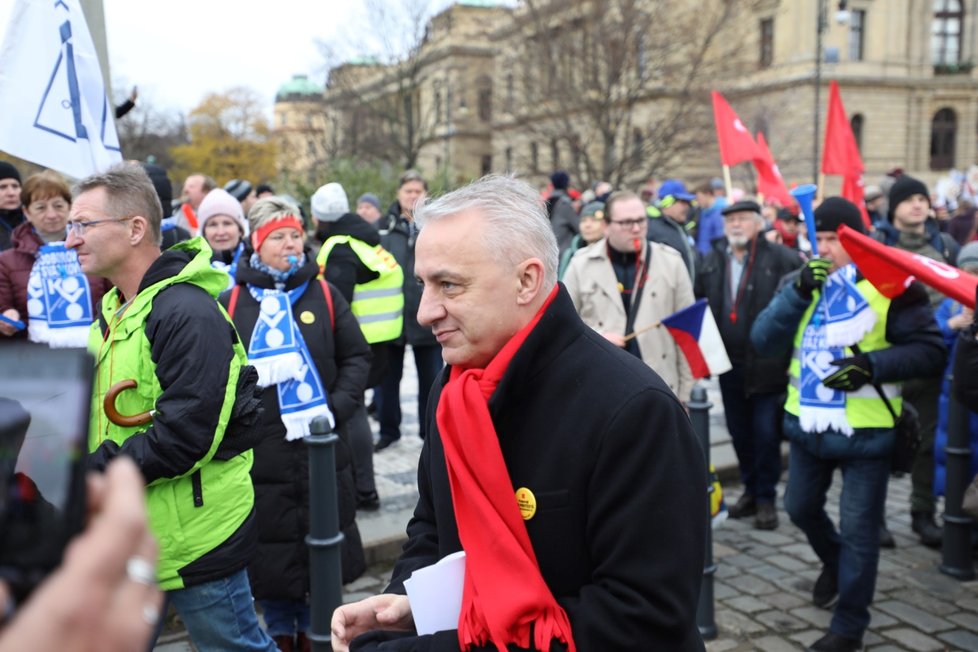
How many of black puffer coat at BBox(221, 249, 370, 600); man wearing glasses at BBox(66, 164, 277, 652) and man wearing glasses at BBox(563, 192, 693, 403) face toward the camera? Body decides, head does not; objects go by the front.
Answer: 2

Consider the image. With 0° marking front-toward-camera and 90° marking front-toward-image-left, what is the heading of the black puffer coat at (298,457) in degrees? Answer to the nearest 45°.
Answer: approximately 0°

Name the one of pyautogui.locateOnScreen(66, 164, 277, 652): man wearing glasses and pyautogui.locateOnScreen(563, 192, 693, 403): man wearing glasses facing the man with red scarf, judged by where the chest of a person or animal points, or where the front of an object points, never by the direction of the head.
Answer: pyautogui.locateOnScreen(563, 192, 693, 403): man wearing glasses

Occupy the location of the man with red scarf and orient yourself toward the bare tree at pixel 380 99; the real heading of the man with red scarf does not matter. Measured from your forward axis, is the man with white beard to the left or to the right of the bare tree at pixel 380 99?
right

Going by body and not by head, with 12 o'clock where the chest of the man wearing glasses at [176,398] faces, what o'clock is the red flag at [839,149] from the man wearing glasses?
The red flag is roughly at 5 o'clock from the man wearing glasses.

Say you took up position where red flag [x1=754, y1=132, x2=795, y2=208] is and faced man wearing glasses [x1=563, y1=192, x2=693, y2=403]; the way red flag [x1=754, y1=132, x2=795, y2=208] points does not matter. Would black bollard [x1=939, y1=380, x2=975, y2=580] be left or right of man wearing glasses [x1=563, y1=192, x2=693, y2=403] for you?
left

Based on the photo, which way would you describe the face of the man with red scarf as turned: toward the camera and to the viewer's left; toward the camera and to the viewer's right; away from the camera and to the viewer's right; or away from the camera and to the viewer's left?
toward the camera and to the viewer's left

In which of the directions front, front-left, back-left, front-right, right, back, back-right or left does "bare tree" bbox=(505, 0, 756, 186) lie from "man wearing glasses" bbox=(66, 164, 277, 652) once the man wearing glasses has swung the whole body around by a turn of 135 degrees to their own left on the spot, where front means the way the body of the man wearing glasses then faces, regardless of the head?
left

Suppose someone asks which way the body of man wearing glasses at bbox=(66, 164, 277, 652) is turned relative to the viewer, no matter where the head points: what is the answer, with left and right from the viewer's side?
facing to the left of the viewer

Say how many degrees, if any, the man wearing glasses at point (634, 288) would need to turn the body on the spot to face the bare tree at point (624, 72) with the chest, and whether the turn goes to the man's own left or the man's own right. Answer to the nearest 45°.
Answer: approximately 180°
